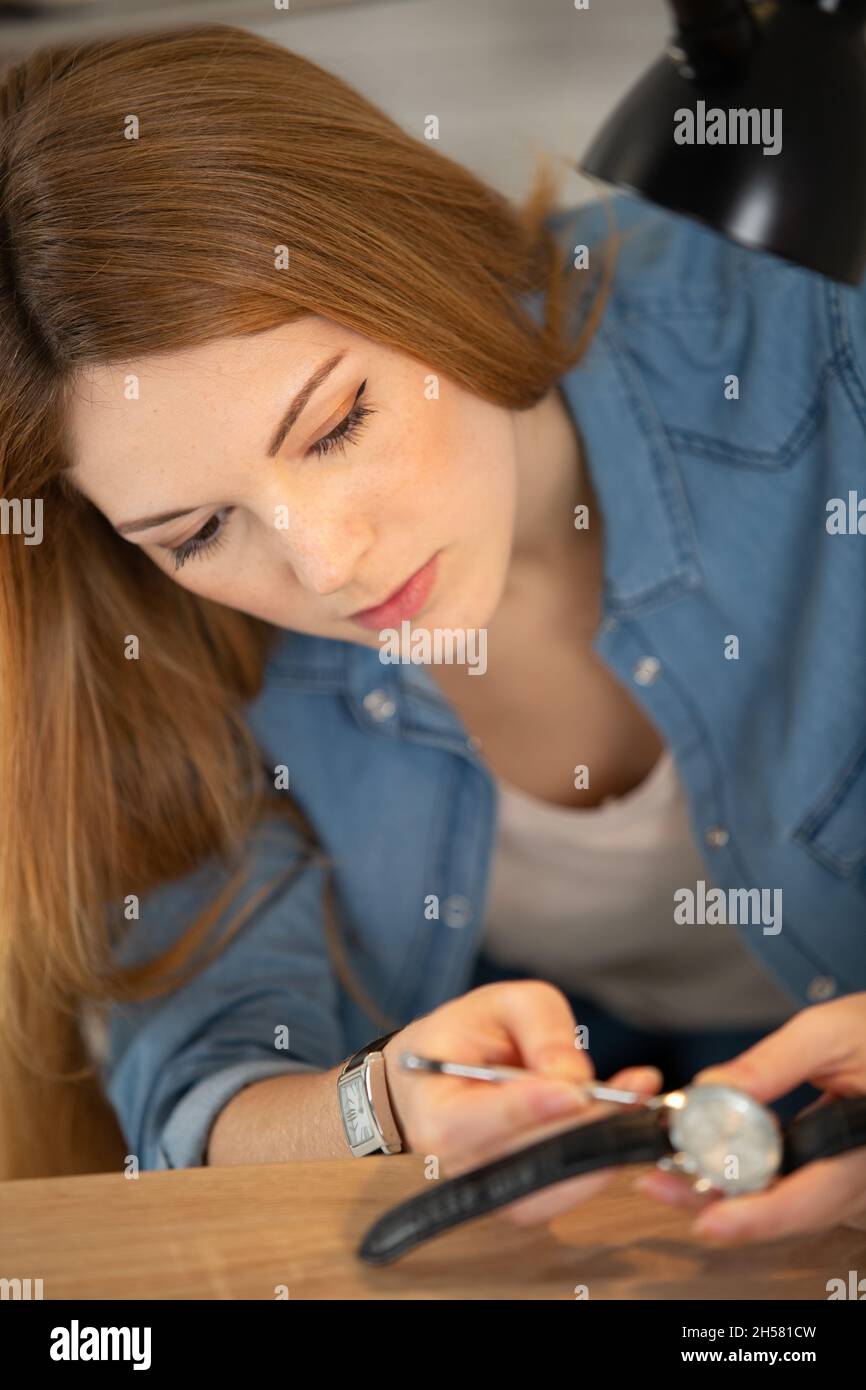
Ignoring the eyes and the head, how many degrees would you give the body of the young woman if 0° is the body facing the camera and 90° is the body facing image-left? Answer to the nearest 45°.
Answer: approximately 0°
